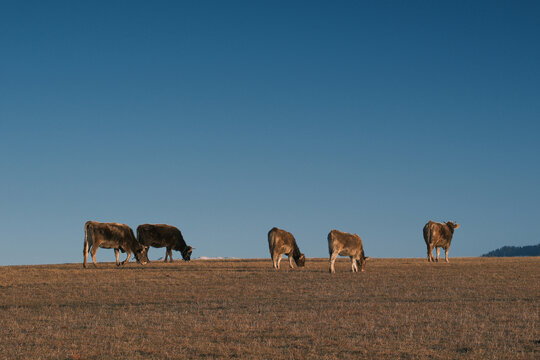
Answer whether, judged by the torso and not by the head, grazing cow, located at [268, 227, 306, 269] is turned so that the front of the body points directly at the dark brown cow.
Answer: no

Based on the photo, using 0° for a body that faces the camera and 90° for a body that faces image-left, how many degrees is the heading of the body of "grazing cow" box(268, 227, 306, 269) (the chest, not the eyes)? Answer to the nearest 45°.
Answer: approximately 225°

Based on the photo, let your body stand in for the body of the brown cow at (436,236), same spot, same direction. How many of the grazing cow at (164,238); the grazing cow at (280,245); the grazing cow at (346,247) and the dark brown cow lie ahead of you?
0

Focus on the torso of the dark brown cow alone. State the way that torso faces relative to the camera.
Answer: to the viewer's right

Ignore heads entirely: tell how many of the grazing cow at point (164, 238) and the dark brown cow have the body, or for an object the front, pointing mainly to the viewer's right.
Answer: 2

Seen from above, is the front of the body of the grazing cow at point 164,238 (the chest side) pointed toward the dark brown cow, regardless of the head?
no

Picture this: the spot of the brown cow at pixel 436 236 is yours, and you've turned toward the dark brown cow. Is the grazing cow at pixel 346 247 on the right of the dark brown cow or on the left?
left

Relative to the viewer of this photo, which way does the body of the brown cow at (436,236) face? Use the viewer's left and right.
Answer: facing away from the viewer and to the right of the viewer

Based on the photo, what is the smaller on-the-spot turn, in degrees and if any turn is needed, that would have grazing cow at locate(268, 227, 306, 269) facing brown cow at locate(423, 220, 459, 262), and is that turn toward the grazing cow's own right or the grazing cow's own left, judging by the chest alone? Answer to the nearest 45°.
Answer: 0° — it already faces it

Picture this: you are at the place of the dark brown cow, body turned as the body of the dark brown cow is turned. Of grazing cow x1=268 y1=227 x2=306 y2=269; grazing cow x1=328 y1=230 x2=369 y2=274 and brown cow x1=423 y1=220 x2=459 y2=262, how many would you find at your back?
0

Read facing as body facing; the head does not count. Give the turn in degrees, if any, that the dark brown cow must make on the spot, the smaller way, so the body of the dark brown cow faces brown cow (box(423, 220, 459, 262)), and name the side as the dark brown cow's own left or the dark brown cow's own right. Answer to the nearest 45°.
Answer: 0° — it already faces it

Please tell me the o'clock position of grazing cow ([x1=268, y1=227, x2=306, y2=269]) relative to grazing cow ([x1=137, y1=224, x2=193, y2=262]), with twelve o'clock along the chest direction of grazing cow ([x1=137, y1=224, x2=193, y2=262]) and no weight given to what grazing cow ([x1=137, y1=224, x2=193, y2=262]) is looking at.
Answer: grazing cow ([x1=268, y1=227, x2=306, y2=269]) is roughly at 2 o'clock from grazing cow ([x1=137, y1=224, x2=193, y2=262]).

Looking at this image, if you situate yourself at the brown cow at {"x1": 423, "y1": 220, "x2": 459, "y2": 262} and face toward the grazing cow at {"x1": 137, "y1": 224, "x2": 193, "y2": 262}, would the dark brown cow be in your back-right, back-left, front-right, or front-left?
front-left

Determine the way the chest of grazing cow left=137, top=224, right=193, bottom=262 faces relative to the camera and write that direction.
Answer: to the viewer's right

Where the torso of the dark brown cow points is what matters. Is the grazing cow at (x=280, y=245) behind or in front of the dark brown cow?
in front
